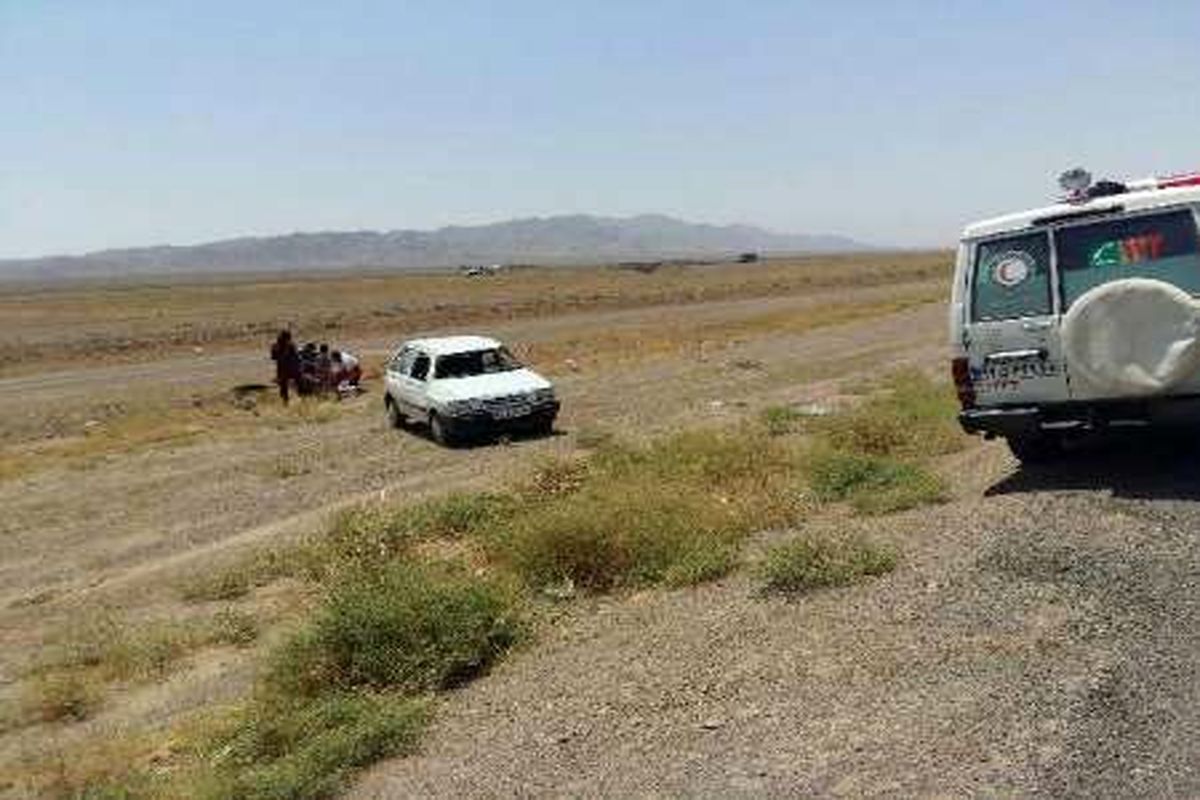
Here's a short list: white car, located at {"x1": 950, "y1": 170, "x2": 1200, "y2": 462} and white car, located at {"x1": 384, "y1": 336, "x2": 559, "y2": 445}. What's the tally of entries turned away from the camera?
1

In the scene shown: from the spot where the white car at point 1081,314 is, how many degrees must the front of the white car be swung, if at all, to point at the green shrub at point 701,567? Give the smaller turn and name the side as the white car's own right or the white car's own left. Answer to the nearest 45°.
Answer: approximately 135° to the white car's own left

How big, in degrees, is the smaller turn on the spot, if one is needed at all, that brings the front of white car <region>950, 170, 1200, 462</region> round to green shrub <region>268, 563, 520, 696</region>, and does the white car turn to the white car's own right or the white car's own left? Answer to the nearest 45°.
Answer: approximately 135° to the white car's own left

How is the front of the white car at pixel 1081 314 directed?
away from the camera

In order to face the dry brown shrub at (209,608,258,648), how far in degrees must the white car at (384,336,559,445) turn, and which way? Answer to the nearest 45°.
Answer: approximately 45° to its right

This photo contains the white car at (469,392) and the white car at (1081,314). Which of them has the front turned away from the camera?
the white car at (1081,314)

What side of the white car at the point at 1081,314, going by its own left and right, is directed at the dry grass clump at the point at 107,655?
back

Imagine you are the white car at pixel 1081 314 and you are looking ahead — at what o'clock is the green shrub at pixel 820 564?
The green shrub is roughly at 7 o'clock from the white car.

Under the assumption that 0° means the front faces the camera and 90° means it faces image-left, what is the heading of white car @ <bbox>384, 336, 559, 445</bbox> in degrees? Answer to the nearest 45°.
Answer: approximately 315°

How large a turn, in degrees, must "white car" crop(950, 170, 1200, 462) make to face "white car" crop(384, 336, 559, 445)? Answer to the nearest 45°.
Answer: approximately 45° to its left

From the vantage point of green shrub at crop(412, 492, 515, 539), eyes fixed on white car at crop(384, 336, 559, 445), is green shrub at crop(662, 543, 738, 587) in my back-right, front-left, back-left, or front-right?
back-right

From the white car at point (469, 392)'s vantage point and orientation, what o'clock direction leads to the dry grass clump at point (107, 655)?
The dry grass clump is roughly at 2 o'clock from the white car.

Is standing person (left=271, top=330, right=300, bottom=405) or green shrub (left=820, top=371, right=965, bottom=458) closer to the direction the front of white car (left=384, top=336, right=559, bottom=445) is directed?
the green shrub

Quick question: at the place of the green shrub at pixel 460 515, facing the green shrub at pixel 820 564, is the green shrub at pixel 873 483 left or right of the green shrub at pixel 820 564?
left
